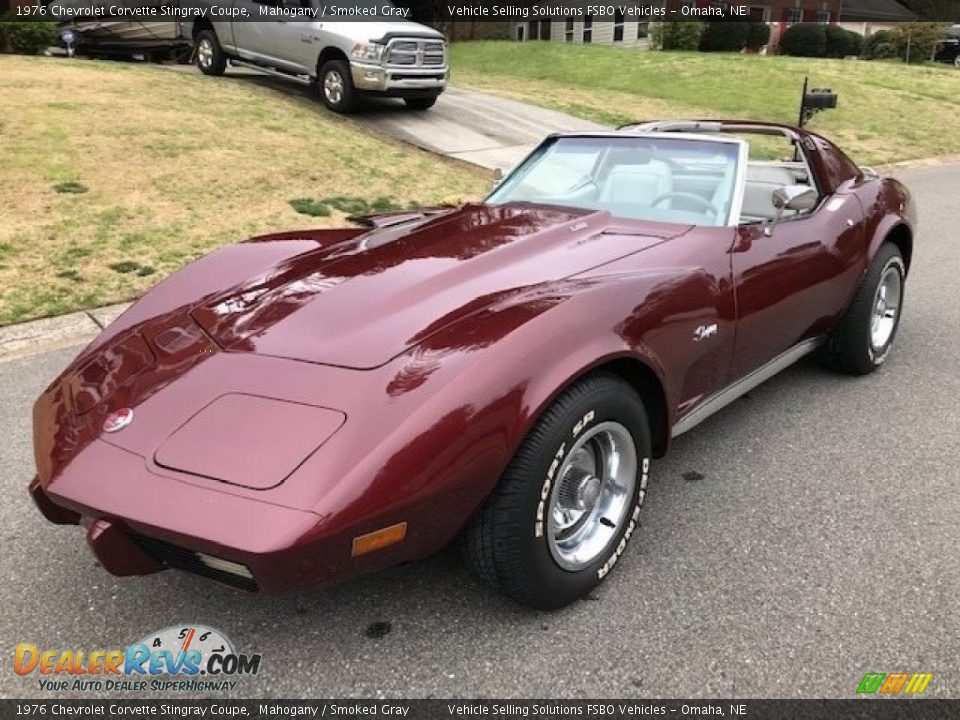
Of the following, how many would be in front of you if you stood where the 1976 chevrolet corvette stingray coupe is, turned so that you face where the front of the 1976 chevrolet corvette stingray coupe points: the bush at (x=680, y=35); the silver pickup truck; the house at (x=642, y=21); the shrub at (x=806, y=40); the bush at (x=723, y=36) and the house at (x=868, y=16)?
0

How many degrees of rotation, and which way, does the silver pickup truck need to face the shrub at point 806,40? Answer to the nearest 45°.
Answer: approximately 90° to its left

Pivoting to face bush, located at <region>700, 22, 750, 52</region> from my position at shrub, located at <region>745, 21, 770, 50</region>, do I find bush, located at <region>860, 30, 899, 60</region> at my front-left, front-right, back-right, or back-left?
back-left

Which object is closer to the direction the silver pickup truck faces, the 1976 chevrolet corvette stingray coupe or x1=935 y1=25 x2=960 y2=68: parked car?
the 1976 chevrolet corvette stingray coupe

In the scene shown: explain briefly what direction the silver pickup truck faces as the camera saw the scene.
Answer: facing the viewer and to the right of the viewer

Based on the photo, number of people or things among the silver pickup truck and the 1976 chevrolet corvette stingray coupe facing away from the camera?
0

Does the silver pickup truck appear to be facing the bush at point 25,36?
no

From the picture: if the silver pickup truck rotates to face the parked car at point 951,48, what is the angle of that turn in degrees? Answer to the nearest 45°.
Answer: approximately 90° to its left

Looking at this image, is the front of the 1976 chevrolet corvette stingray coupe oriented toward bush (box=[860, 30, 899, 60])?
no

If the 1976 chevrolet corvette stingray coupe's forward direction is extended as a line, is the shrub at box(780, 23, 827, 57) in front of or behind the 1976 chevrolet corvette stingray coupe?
behind

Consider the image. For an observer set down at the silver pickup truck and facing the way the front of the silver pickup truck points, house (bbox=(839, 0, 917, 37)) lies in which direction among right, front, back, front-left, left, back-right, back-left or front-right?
left

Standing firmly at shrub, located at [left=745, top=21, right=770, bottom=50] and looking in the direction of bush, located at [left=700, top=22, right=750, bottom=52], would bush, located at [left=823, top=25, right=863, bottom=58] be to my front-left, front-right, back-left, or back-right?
back-left

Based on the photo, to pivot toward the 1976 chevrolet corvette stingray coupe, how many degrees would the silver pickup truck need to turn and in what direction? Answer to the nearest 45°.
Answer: approximately 45° to its right

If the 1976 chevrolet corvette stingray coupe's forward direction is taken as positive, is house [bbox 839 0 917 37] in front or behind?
behind

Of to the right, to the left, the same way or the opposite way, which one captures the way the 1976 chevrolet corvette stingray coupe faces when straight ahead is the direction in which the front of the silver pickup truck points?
to the right

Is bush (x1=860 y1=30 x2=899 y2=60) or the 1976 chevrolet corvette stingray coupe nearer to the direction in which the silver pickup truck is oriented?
the 1976 chevrolet corvette stingray coupe

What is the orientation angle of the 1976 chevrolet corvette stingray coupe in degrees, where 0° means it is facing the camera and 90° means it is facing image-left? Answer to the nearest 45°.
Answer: approximately 45°

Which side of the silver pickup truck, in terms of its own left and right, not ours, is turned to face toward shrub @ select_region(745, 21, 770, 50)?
left

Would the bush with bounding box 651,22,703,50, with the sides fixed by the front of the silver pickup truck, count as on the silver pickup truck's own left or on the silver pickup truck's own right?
on the silver pickup truck's own left
